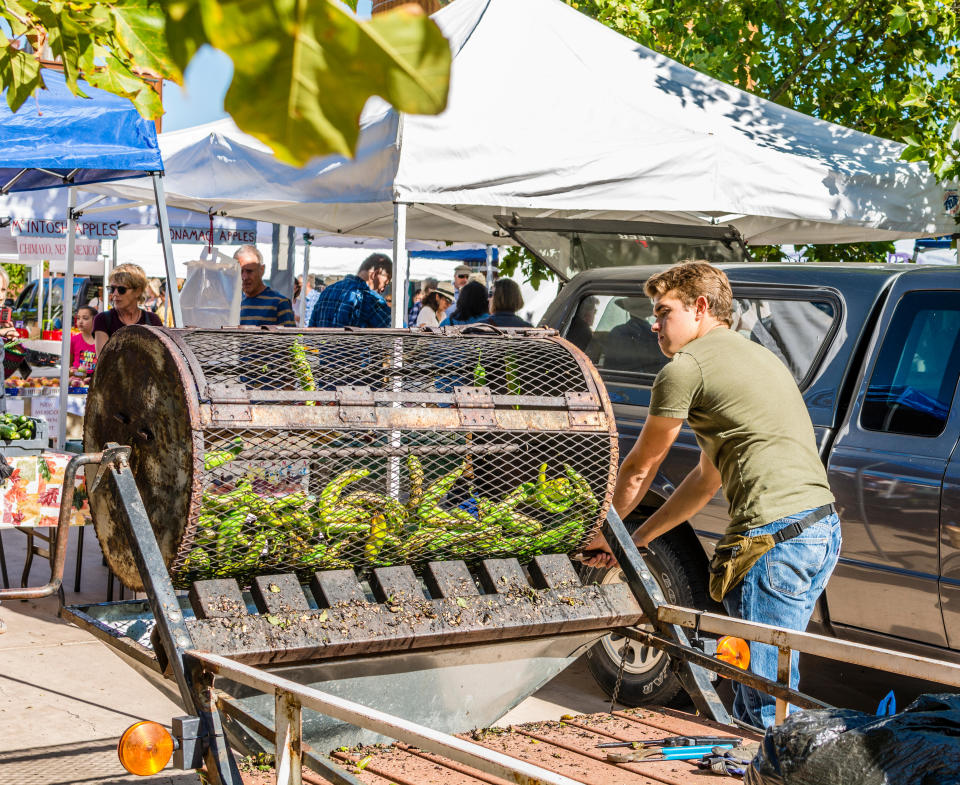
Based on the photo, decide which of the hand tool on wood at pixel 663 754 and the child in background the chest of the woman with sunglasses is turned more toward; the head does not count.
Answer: the hand tool on wood

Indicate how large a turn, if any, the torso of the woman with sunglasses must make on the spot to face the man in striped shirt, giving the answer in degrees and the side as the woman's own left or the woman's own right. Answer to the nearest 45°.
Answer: approximately 135° to the woman's own left

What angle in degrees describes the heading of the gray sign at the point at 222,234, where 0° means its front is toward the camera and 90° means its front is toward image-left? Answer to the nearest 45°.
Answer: approximately 0°

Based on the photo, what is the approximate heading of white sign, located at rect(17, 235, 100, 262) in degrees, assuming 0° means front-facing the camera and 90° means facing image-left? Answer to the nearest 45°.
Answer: approximately 0°

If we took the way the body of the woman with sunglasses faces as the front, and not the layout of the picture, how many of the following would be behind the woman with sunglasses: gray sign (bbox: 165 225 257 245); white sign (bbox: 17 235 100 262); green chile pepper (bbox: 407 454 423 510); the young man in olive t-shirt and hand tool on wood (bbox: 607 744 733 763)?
2

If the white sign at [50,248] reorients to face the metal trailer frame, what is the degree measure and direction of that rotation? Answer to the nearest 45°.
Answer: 0° — it already faces it
